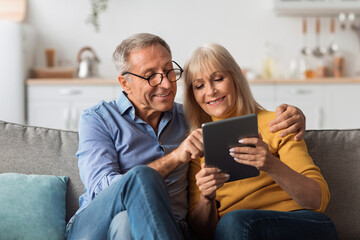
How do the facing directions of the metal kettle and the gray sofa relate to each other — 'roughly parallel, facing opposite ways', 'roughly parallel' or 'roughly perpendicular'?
roughly perpendicular

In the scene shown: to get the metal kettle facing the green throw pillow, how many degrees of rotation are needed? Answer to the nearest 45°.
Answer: approximately 90° to its right

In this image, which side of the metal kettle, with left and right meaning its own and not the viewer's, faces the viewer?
right

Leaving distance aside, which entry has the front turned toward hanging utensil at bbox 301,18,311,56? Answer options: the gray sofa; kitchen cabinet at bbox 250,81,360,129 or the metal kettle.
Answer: the metal kettle

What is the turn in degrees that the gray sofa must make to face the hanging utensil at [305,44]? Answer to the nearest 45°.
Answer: approximately 180°

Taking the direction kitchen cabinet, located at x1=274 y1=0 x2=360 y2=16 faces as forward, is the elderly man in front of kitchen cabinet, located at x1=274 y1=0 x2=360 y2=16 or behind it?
in front

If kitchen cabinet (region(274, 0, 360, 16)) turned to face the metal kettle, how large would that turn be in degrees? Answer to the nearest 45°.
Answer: approximately 90° to its right

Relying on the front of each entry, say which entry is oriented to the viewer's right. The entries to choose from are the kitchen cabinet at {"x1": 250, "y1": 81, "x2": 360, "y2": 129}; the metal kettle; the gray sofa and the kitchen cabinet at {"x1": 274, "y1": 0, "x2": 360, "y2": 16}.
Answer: the metal kettle

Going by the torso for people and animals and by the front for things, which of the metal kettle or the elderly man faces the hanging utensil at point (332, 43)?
the metal kettle

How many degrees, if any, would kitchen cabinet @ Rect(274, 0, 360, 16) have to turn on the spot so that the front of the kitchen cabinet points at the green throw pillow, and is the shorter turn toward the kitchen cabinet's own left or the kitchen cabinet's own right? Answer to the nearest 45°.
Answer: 0° — it already faces it

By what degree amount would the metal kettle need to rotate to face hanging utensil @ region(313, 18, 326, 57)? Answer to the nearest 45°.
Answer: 0° — it already faces it
